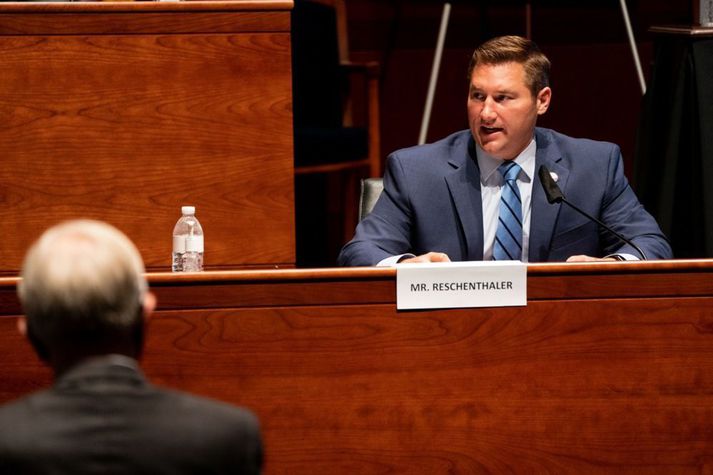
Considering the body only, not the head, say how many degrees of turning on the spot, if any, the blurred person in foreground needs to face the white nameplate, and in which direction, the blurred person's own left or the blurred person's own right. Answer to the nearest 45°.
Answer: approximately 45° to the blurred person's own right

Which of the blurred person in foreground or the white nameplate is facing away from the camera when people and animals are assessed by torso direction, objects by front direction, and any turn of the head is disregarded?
the blurred person in foreground

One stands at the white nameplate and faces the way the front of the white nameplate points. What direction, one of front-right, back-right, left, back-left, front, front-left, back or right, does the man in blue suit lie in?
back

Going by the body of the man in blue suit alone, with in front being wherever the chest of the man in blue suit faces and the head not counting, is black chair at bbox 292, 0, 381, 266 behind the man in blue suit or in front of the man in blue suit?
behind

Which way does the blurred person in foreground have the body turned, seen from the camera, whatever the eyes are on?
away from the camera

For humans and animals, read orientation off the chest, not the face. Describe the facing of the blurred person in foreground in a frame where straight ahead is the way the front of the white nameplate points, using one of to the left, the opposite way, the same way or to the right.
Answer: the opposite way

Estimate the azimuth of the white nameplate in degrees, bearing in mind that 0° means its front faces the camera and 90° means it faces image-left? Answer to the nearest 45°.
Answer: approximately 0°

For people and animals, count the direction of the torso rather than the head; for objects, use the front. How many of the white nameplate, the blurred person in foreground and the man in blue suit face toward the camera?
2

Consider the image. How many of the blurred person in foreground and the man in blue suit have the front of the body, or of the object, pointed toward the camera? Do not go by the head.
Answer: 1

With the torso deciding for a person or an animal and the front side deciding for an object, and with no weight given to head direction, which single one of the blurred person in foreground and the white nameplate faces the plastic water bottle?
the blurred person in foreground
